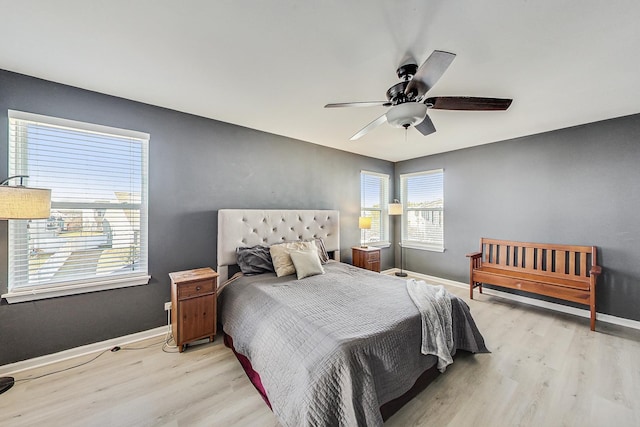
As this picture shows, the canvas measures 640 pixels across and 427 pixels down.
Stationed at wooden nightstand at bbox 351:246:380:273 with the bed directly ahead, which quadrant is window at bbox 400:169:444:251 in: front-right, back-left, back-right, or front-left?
back-left

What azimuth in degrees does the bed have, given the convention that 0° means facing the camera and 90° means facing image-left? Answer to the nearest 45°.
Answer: approximately 315°

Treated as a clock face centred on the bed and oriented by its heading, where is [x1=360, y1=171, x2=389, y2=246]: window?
The window is roughly at 8 o'clock from the bed.

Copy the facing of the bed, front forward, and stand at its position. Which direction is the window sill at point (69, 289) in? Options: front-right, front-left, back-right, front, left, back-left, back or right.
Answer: back-right

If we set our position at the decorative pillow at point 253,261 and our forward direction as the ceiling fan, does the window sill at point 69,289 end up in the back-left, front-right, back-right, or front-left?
back-right

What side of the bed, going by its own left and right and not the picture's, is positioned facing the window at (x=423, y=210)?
left
